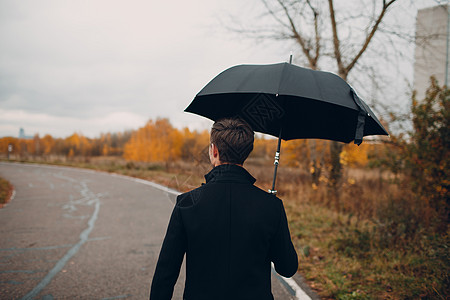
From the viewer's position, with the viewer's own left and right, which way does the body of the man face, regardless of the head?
facing away from the viewer

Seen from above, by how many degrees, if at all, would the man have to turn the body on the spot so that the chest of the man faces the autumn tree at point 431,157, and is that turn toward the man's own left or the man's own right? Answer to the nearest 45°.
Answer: approximately 45° to the man's own right
